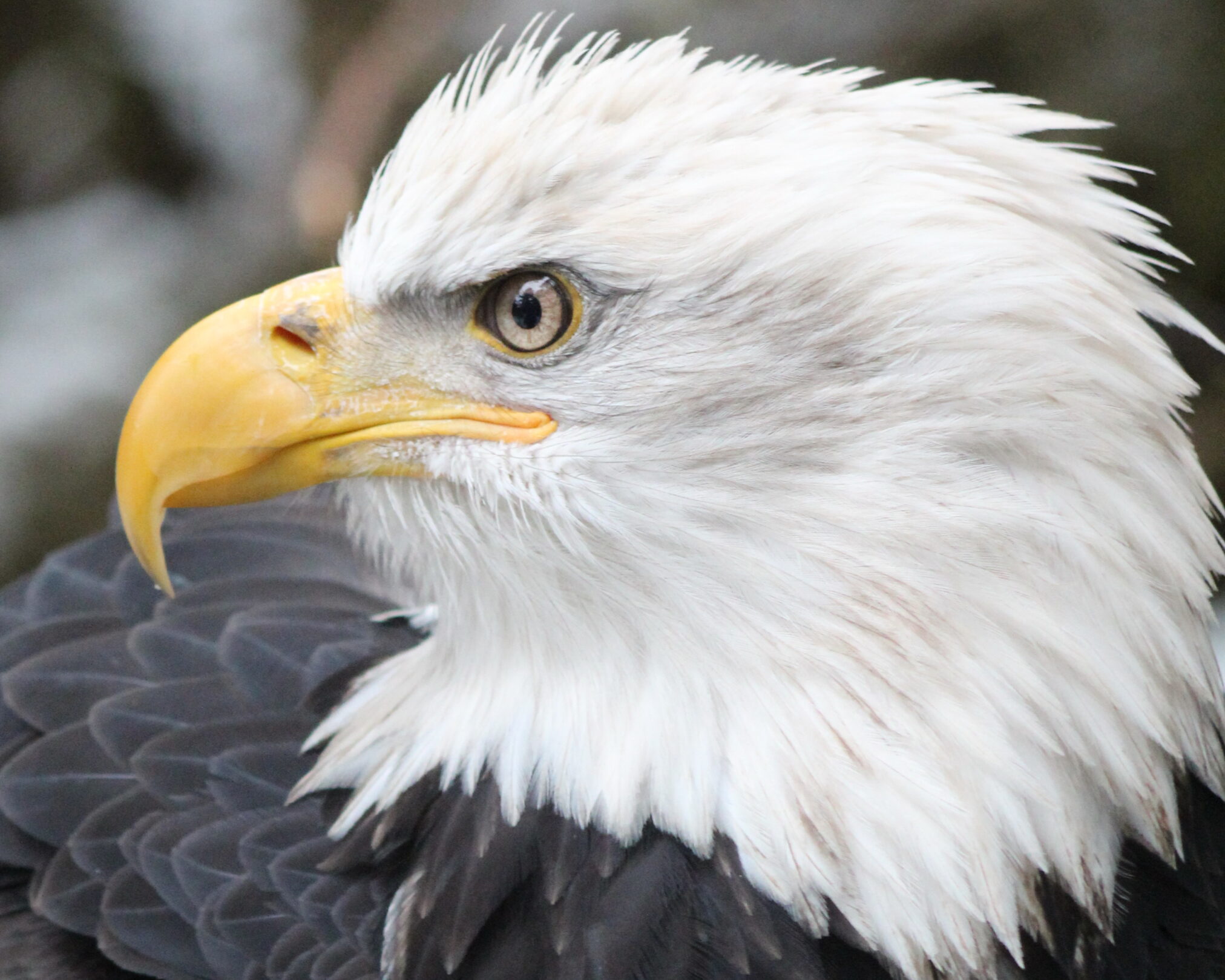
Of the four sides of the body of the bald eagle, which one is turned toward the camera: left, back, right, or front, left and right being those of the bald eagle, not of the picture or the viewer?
left
